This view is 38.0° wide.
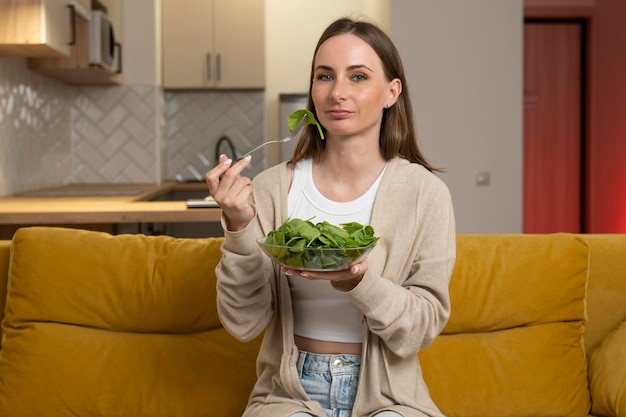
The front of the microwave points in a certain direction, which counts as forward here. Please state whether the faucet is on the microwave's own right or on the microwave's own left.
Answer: on the microwave's own left

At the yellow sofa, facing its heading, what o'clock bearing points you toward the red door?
The red door is roughly at 7 o'clock from the yellow sofa.

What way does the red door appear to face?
toward the camera

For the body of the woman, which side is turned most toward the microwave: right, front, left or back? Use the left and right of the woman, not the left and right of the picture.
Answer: back

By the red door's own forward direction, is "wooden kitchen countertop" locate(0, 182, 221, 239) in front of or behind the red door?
in front

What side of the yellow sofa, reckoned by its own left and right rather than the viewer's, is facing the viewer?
front

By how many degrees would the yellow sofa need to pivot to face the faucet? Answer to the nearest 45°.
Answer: approximately 180°
